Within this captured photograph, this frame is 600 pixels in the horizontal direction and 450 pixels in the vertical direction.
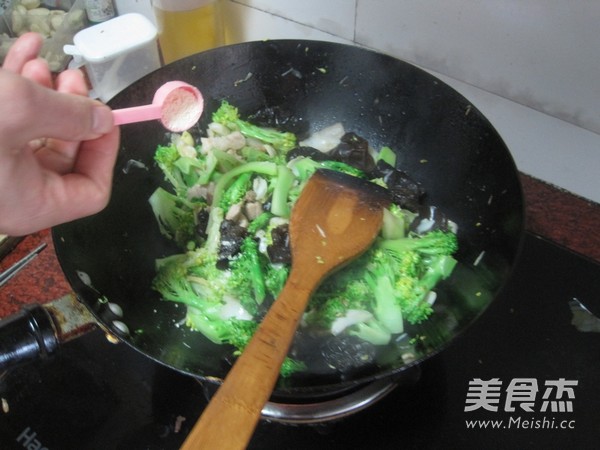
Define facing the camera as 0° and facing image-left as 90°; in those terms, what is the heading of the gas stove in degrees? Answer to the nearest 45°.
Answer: approximately 45°

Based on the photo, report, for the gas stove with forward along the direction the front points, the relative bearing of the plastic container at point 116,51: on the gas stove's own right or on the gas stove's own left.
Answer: on the gas stove's own right
